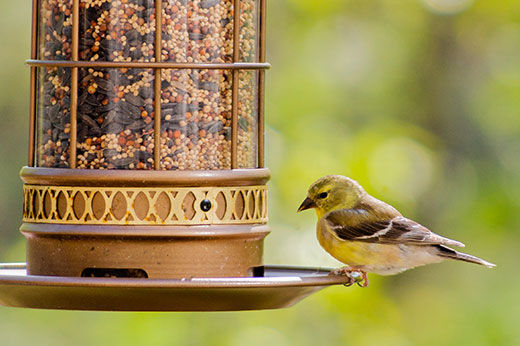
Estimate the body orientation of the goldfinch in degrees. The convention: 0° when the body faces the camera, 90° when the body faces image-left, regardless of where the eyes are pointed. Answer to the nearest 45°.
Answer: approximately 90°
